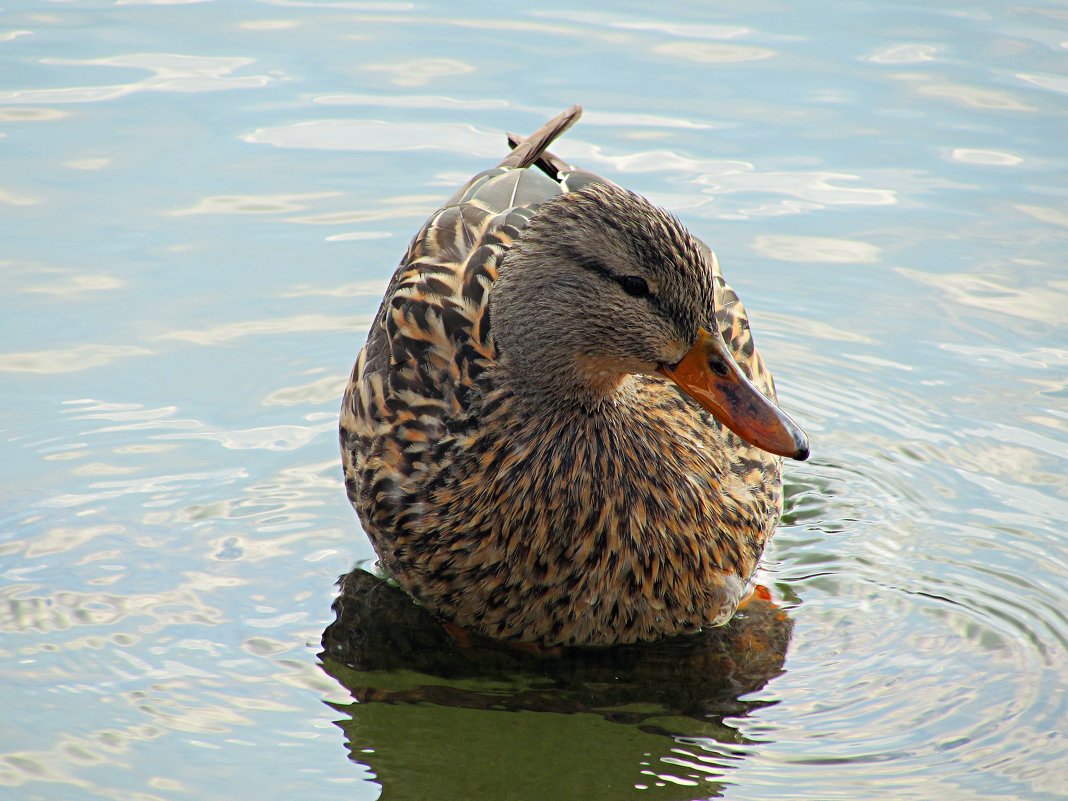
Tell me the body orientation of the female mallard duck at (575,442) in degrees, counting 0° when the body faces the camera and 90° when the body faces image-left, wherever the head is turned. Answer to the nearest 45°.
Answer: approximately 0°
